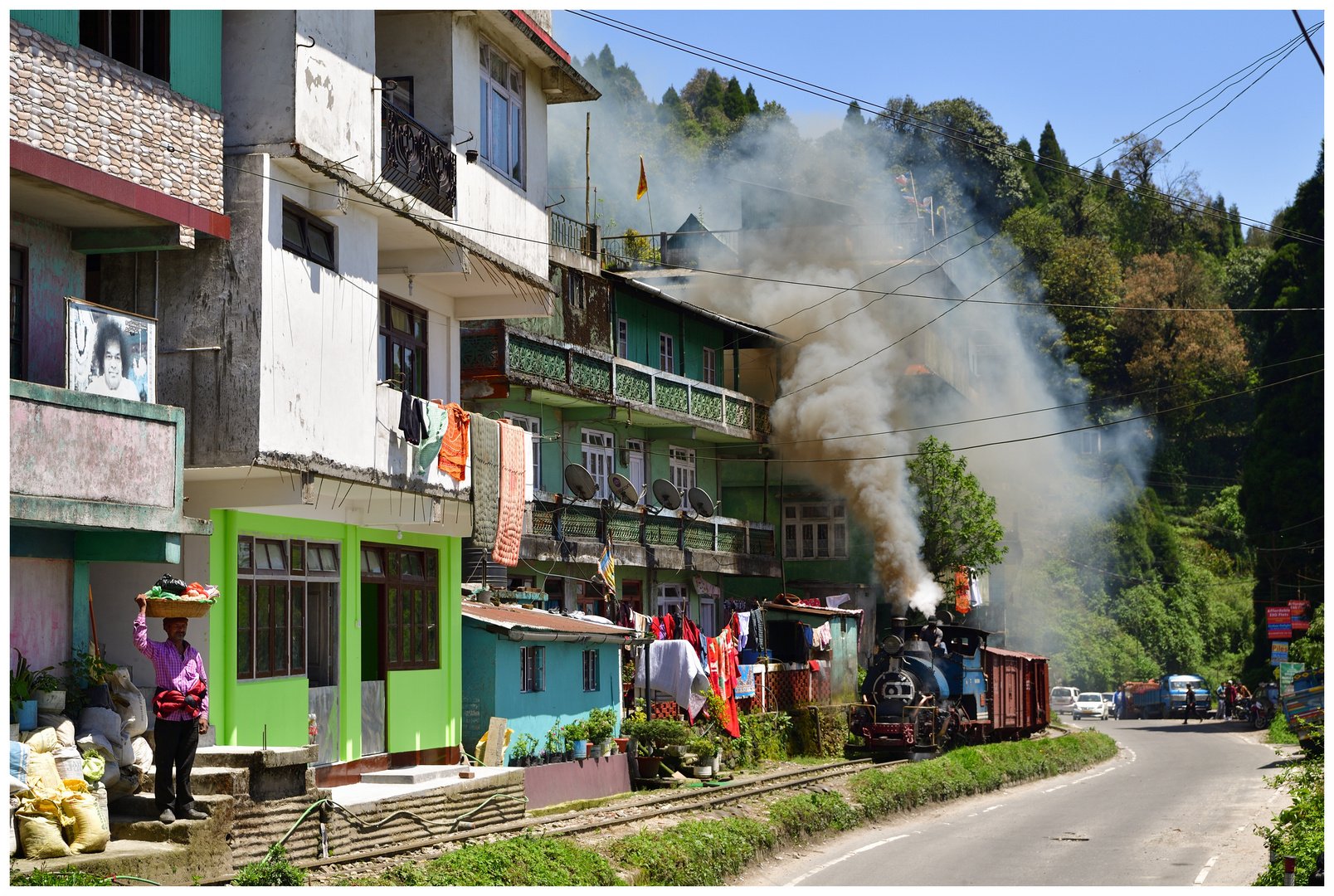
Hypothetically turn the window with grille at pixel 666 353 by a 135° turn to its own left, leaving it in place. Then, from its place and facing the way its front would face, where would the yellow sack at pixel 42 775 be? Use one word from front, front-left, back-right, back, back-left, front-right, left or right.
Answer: back

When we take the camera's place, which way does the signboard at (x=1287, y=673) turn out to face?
facing the viewer

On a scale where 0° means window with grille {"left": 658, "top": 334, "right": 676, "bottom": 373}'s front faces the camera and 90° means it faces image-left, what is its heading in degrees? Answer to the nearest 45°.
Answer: approximately 315°

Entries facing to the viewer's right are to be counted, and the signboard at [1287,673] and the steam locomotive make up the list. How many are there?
0

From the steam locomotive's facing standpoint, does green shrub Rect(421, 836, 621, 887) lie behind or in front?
in front

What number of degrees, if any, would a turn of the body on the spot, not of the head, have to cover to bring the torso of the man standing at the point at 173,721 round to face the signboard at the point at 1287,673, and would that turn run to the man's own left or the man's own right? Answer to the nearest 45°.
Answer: approximately 90° to the man's own left

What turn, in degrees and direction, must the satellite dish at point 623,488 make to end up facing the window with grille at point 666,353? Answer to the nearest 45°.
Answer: approximately 135° to its left

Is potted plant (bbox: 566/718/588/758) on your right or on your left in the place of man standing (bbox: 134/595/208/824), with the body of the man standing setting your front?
on your left

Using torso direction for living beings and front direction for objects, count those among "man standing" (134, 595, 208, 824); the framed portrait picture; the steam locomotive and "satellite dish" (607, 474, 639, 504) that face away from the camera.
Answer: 0
